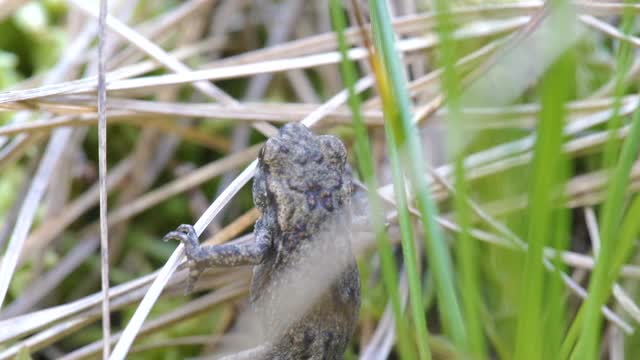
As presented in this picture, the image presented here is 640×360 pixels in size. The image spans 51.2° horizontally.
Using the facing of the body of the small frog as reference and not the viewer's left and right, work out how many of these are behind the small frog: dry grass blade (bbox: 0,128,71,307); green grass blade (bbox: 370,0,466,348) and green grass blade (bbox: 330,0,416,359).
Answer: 2

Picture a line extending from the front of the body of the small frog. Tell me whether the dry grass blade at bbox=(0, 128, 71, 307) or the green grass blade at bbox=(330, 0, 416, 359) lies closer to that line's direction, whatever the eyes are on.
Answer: the dry grass blade

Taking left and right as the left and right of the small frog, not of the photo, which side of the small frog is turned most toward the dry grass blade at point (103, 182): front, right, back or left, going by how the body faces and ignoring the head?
left

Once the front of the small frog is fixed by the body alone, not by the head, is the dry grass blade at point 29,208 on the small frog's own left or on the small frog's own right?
on the small frog's own left

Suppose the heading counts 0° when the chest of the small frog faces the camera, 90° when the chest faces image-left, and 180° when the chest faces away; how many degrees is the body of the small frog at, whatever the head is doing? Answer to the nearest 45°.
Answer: approximately 180°

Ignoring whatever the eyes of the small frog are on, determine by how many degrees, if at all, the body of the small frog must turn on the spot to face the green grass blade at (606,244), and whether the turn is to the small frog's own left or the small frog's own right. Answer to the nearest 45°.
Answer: approximately 135° to the small frog's own right
